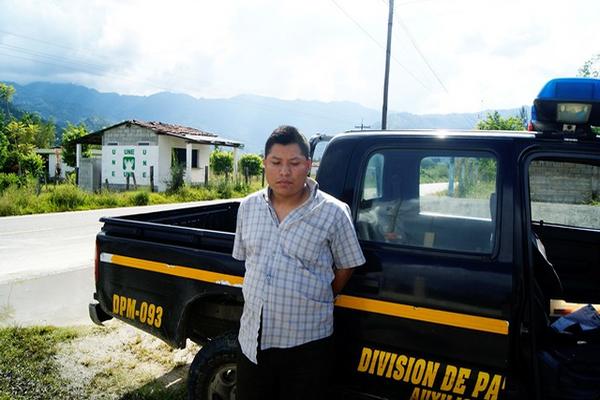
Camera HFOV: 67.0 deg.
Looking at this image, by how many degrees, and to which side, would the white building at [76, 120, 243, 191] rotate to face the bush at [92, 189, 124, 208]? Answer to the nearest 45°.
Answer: approximately 45° to its right

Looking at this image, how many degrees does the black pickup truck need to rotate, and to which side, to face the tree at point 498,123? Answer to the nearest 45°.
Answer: approximately 135° to its left

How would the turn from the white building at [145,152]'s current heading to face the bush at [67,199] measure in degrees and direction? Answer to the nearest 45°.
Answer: approximately 45° to its right

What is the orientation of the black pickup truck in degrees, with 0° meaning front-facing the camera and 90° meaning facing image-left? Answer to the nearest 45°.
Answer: approximately 315°

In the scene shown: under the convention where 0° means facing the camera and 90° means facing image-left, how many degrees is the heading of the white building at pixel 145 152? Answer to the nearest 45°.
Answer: approximately 315°

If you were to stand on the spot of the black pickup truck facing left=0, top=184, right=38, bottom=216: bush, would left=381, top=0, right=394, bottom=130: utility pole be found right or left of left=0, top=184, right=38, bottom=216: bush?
right

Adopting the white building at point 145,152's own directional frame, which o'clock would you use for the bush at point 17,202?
The bush is roughly at 2 o'clock from the white building.

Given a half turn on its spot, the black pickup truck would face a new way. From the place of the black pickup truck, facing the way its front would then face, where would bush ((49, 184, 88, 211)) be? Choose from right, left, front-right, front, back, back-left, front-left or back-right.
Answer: front
